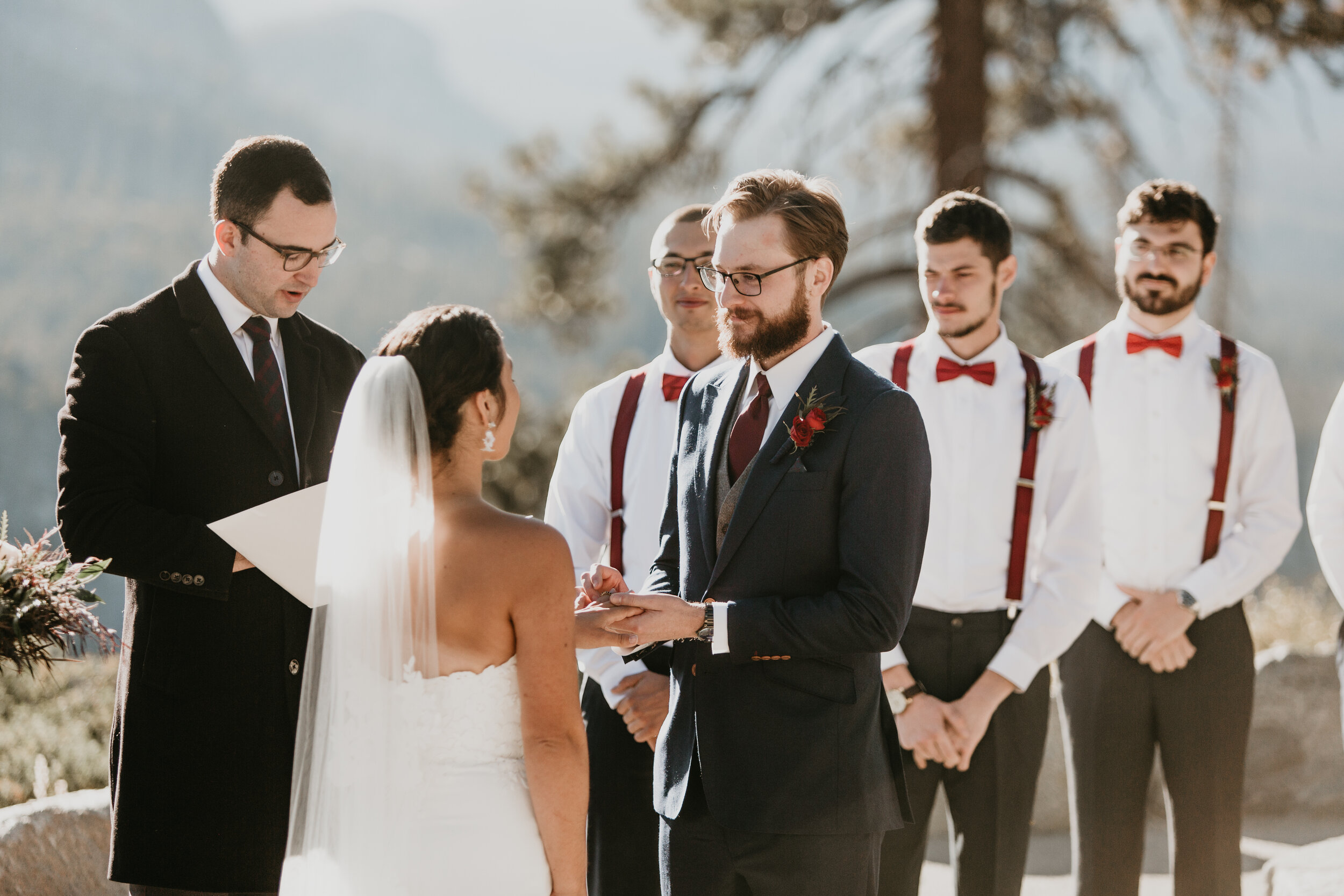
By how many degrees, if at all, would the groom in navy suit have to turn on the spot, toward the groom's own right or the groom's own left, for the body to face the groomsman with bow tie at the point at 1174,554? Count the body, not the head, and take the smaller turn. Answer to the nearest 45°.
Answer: approximately 180°

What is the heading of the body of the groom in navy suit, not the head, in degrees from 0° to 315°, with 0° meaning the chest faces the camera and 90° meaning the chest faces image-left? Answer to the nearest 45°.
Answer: approximately 45°

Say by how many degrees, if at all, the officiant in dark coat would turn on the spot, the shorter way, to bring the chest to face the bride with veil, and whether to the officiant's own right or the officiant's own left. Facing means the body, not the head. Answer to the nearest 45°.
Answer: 0° — they already face them

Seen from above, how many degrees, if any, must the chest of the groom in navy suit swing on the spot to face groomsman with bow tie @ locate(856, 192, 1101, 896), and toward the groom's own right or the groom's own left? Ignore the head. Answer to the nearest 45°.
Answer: approximately 180°

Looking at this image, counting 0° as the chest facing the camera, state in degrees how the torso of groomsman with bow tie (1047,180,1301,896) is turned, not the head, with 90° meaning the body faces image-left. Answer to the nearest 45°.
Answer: approximately 0°

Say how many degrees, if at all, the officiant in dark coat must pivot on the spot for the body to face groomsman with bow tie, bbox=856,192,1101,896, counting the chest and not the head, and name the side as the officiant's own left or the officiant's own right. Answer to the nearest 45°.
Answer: approximately 45° to the officiant's own left

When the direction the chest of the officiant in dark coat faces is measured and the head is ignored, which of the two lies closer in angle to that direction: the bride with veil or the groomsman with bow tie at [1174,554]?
the bride with veil
